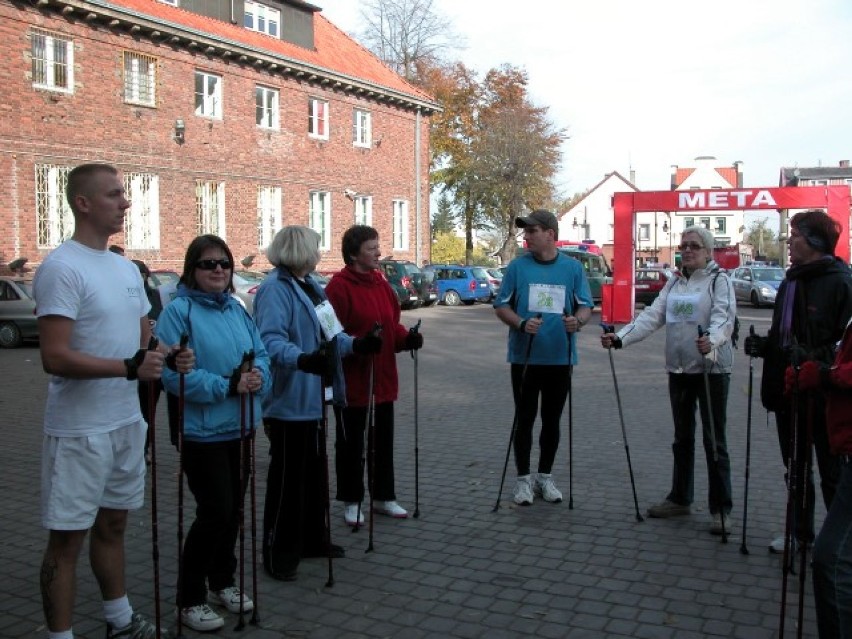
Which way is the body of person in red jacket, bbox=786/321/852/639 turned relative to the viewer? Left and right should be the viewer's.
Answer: facing to the left of the viewer

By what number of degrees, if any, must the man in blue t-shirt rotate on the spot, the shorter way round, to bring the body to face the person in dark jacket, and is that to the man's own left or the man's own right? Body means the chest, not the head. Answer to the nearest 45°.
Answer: approximately 45° to the man's own left

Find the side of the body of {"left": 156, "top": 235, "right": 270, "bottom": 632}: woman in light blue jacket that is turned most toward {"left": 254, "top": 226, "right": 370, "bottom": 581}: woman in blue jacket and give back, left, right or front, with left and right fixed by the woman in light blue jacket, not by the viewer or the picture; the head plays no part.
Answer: left

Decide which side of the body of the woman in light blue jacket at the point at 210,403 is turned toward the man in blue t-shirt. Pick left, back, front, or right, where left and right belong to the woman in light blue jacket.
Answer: left

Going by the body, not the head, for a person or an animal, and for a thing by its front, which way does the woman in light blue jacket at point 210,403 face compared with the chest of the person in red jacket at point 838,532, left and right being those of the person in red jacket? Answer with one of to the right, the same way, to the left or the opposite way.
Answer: the opposite way

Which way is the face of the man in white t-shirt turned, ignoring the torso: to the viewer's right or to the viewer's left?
to the viewer's right

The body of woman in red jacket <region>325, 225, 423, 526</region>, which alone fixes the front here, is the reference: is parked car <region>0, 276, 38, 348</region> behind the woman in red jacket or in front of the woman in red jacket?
behind

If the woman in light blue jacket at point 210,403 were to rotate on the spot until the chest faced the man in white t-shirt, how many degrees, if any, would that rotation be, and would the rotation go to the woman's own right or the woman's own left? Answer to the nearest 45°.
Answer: approximately 90° to the woman's own right

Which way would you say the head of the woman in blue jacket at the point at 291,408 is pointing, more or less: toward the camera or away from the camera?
away from the camera

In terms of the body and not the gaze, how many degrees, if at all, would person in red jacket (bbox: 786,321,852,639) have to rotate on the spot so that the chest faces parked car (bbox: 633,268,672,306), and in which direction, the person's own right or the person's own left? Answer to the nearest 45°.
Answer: approximately 90° to the person's own right
